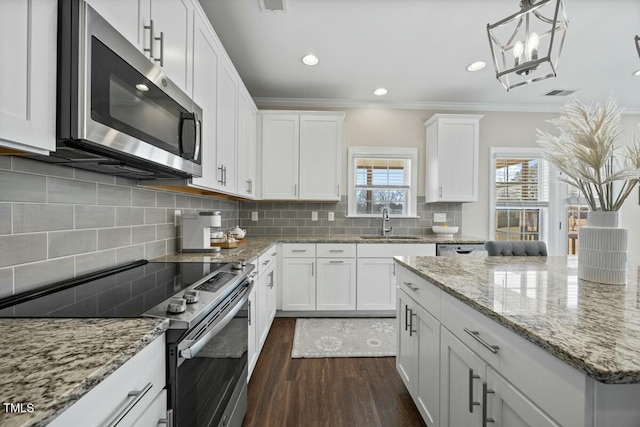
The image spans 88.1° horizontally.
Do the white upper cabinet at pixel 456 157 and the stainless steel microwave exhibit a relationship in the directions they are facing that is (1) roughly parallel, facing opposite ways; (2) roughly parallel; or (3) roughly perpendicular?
roughly perpendicular

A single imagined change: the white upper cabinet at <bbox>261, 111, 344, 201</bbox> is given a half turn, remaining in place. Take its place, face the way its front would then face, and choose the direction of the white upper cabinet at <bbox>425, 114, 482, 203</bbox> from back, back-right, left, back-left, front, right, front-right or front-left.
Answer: right

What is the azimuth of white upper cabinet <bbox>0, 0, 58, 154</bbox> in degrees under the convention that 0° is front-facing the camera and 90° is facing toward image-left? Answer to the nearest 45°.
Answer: approximately 315°

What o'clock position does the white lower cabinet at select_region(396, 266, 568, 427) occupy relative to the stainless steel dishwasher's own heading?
The white lower cabinet is roughly at 12 o'clock from the stainless steel dishwasher.

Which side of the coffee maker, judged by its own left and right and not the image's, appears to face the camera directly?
right

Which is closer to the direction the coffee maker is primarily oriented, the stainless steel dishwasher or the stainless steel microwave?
the stainless steel dishwasher

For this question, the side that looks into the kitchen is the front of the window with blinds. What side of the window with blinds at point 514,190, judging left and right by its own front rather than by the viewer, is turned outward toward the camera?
front

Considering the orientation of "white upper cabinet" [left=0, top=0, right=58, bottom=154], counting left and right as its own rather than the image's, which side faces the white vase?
front

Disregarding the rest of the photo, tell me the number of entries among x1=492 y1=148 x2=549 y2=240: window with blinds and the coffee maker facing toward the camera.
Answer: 1

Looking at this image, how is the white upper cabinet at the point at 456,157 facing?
toward the camera

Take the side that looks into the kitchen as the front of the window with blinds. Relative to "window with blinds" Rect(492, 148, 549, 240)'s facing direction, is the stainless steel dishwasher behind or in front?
in front

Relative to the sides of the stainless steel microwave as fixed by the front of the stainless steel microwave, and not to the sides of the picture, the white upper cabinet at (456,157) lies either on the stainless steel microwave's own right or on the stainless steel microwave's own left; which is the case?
on the stainless steel microwave's own left

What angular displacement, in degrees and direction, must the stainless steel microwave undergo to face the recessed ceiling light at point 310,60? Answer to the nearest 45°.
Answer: approximately 90° to its left

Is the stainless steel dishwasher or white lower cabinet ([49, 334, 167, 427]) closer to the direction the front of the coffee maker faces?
the stainless steel dishwasher

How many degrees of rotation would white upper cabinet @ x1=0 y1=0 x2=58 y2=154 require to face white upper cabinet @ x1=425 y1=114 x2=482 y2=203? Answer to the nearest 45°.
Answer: approximately 45° to its left
